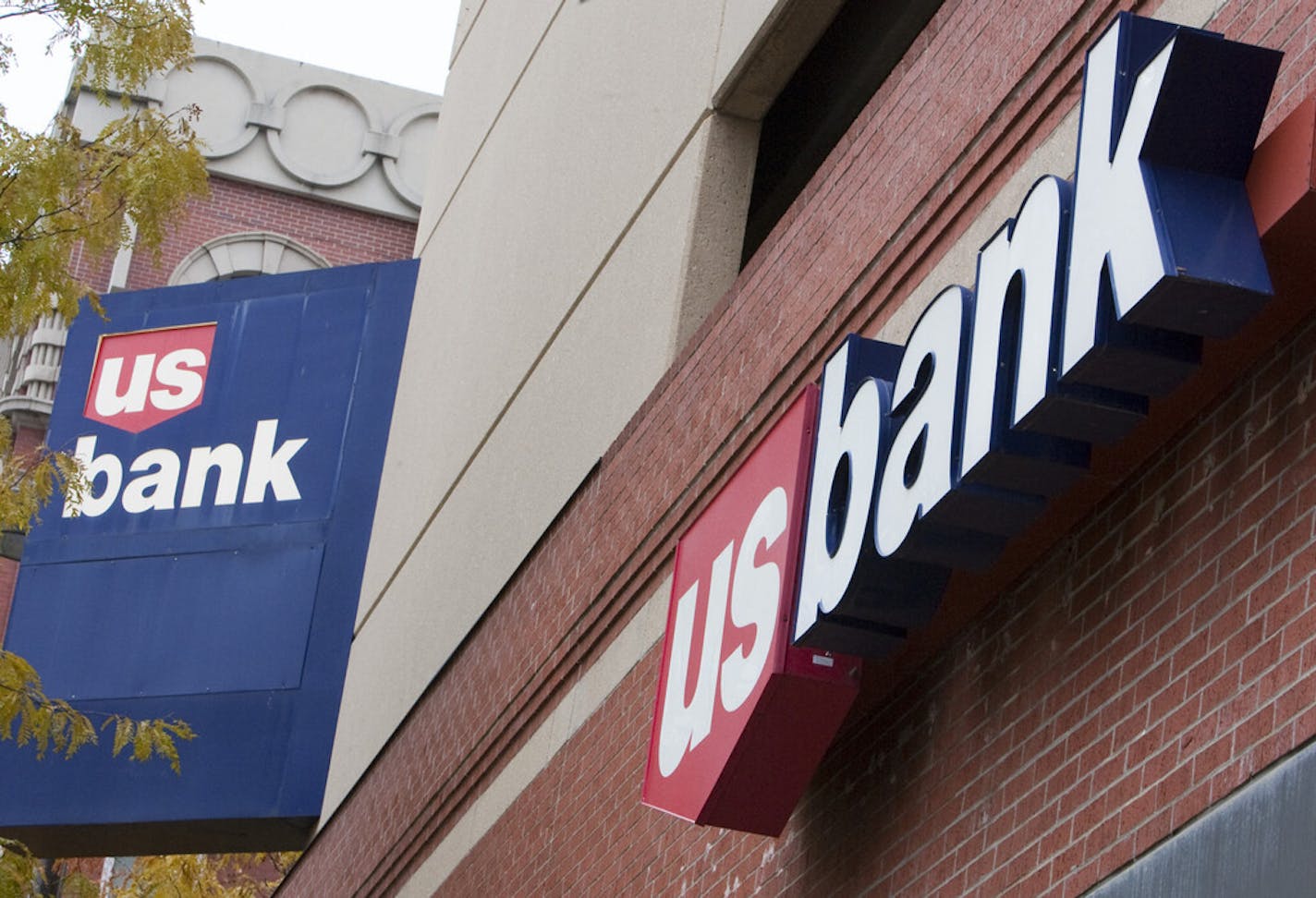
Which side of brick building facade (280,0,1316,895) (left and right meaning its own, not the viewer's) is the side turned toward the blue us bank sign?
right

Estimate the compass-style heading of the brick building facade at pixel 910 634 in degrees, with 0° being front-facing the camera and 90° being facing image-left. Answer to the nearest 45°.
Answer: approximately 45°

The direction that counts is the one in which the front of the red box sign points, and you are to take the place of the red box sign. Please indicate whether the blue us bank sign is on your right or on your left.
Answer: on your right

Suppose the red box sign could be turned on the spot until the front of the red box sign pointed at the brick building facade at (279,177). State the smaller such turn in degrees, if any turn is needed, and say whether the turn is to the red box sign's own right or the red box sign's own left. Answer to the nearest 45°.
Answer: approximately 135° to the red box sign's own right

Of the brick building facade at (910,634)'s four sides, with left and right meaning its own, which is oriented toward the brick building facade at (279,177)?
right
